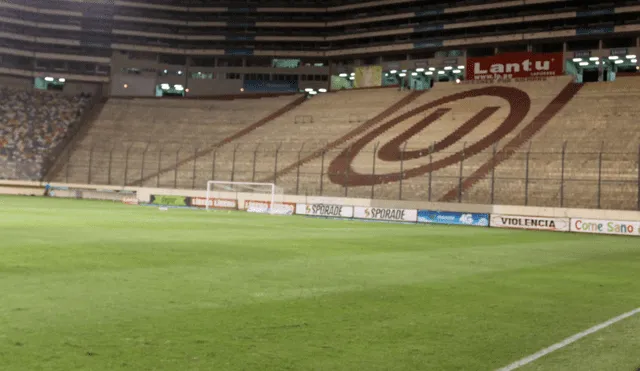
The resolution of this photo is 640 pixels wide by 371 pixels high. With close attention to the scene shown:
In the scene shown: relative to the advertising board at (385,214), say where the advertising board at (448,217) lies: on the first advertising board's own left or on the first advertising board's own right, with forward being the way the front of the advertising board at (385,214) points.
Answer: on the first advertising board's own left

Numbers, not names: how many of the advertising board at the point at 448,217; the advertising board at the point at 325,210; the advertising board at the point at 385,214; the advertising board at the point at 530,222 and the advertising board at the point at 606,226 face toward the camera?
5

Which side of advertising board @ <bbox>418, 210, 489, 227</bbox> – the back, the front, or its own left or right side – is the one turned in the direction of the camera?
front

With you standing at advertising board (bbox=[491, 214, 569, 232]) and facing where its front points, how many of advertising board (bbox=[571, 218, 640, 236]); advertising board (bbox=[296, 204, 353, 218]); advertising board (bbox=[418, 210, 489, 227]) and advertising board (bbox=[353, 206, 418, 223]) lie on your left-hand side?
1

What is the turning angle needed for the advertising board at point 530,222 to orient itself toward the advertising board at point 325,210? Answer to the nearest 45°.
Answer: approximately 90° to its right

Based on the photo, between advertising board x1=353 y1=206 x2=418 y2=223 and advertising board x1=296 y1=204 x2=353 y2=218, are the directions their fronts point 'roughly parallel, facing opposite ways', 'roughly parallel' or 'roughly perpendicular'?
roughly parallel

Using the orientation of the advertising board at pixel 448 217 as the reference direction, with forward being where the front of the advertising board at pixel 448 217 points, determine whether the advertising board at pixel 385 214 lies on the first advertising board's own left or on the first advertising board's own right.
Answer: on the first advertising board's own right

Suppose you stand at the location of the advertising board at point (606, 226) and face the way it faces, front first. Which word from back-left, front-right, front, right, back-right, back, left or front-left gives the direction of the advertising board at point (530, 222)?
right

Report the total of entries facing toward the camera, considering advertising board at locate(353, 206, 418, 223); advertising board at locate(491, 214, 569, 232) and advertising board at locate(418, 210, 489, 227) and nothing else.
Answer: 3

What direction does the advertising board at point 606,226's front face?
toward the camera

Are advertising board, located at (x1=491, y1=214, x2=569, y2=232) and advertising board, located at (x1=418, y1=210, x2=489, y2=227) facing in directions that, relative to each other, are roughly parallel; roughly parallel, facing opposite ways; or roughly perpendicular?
roughly parallel

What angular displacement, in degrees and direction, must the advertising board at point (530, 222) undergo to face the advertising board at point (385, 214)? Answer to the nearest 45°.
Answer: approximately 90° to its right

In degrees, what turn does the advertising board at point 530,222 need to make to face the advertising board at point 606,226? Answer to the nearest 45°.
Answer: approximately 90° to its left

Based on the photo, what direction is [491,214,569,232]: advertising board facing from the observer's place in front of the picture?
facing the viewer
